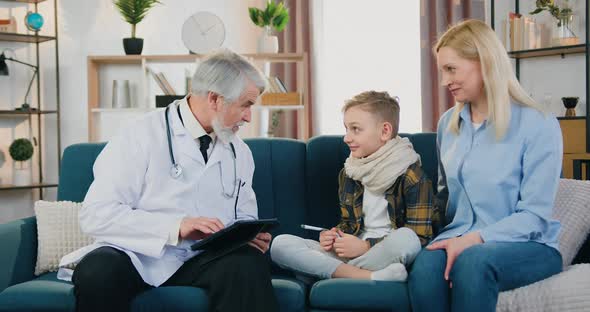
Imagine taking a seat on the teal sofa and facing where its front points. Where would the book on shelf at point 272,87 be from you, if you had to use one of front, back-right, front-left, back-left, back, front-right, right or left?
back

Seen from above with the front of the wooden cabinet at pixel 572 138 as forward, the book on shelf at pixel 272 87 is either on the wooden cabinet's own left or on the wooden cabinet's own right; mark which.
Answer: on the wooden cabinet's own right

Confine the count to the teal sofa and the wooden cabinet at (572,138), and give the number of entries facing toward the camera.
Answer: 2

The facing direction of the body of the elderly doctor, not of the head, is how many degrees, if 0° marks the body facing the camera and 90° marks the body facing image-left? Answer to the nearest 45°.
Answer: approximately 315°

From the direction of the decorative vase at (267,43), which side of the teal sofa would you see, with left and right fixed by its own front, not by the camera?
back

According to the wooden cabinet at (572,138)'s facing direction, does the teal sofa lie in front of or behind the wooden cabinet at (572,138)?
in front

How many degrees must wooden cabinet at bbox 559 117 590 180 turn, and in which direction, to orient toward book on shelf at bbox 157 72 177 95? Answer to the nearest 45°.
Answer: approximately 90° to its right

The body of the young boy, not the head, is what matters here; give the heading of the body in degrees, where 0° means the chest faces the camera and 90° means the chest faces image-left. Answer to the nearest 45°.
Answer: approximately 45°

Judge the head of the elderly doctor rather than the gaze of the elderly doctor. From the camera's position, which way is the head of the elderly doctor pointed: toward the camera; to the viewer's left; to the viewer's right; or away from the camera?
to the viewer's right

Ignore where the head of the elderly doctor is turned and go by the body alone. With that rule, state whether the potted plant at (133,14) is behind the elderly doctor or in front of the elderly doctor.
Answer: behind

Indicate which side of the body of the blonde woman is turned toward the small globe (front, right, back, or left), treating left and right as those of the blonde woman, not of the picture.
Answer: right

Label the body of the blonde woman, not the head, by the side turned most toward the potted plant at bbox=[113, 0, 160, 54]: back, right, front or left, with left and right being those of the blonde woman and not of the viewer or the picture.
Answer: right

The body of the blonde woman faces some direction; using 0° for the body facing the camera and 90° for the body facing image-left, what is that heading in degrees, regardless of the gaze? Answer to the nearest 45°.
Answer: approximately 45°

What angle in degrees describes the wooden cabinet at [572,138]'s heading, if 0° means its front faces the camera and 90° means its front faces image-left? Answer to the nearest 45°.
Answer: approximately 0°
